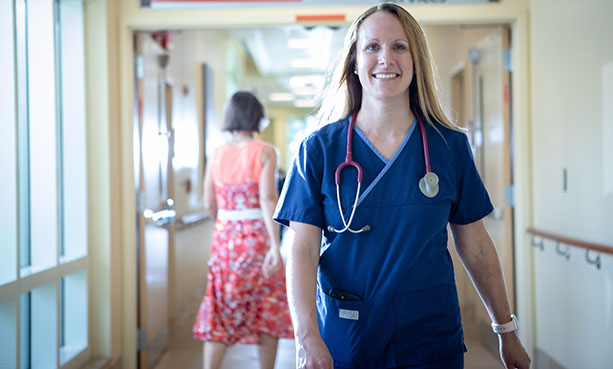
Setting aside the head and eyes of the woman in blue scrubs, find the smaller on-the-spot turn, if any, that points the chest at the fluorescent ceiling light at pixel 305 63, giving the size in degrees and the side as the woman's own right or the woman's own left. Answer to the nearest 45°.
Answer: approximately 180°

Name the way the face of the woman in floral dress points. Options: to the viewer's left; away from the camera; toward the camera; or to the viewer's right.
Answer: away from the camera

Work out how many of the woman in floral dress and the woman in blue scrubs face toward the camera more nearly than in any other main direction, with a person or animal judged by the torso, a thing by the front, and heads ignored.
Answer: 1

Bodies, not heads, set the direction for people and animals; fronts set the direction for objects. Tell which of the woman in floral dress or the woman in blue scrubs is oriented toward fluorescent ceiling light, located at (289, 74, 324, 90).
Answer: the woman in floral dress

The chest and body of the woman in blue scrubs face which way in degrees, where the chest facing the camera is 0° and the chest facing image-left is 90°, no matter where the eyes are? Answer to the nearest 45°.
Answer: approximately 0°

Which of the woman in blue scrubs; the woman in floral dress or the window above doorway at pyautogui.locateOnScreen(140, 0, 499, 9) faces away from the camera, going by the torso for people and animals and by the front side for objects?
the woman in floral dress

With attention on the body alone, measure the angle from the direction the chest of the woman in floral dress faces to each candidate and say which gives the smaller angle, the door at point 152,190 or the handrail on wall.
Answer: the door

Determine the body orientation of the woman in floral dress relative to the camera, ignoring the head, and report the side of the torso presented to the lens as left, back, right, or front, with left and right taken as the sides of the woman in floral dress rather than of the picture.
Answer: back

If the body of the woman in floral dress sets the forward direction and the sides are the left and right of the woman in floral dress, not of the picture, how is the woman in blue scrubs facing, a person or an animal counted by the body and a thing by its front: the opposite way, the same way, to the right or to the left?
the opposite way
